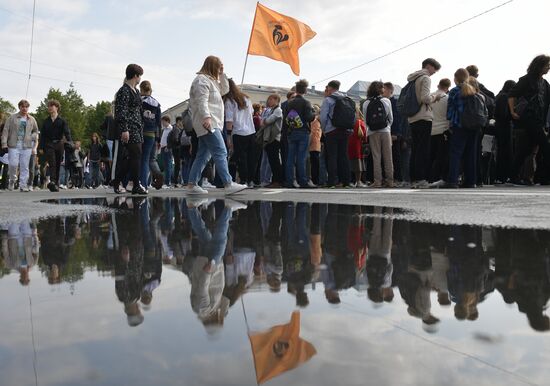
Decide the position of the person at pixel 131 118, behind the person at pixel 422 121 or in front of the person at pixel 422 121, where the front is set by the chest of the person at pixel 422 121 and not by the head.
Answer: behind

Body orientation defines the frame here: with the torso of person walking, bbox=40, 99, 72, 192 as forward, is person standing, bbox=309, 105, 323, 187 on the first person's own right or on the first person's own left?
on the first person's own left

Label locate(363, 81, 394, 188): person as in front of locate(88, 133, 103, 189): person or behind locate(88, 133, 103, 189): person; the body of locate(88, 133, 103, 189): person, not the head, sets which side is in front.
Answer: in front

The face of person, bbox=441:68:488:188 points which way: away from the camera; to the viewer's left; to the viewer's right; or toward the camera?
away from the camera
